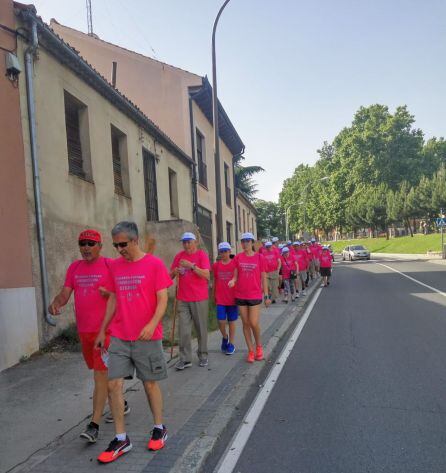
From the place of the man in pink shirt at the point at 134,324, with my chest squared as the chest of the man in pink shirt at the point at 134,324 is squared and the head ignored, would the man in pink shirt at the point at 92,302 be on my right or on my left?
on my right

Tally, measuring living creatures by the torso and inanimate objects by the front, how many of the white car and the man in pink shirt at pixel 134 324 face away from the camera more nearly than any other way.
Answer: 0

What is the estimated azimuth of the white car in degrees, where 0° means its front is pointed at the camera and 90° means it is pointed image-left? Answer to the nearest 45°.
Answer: approximately 315°

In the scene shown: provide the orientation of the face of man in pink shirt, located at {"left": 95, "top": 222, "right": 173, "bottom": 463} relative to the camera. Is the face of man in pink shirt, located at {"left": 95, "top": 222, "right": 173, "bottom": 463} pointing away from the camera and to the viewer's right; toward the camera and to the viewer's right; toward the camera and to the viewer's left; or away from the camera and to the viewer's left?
toward the camera and to the viewer's left

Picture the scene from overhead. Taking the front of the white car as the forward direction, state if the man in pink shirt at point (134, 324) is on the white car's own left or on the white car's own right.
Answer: on the white car's own right

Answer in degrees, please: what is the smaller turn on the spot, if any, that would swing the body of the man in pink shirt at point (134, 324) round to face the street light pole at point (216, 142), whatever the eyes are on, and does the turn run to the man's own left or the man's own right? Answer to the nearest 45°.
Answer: approximately 135° to the man's own right

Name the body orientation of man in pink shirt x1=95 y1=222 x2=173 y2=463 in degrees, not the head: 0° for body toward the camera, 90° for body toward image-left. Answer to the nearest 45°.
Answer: approximately 45°

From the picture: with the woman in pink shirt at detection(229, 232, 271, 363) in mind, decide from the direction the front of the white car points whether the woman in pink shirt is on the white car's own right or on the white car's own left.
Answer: on the white car's own right

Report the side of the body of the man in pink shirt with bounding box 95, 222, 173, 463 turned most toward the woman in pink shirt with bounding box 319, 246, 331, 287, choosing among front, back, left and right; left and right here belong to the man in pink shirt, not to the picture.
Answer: back

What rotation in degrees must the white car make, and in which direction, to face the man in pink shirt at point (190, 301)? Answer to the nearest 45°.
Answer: approximately 45° to its right

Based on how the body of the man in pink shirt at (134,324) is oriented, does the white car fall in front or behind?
behind

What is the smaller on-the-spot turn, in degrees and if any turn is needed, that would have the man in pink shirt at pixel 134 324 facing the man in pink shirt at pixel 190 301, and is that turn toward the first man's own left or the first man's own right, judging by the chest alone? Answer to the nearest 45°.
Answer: approximately 135° to the first man's own right
